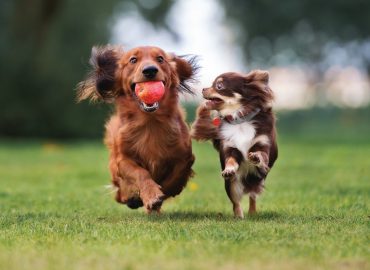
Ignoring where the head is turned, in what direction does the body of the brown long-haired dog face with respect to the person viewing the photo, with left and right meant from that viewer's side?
facing the viewer

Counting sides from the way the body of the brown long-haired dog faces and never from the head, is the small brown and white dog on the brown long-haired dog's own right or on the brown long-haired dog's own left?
on the brown long-haired dog's own left
